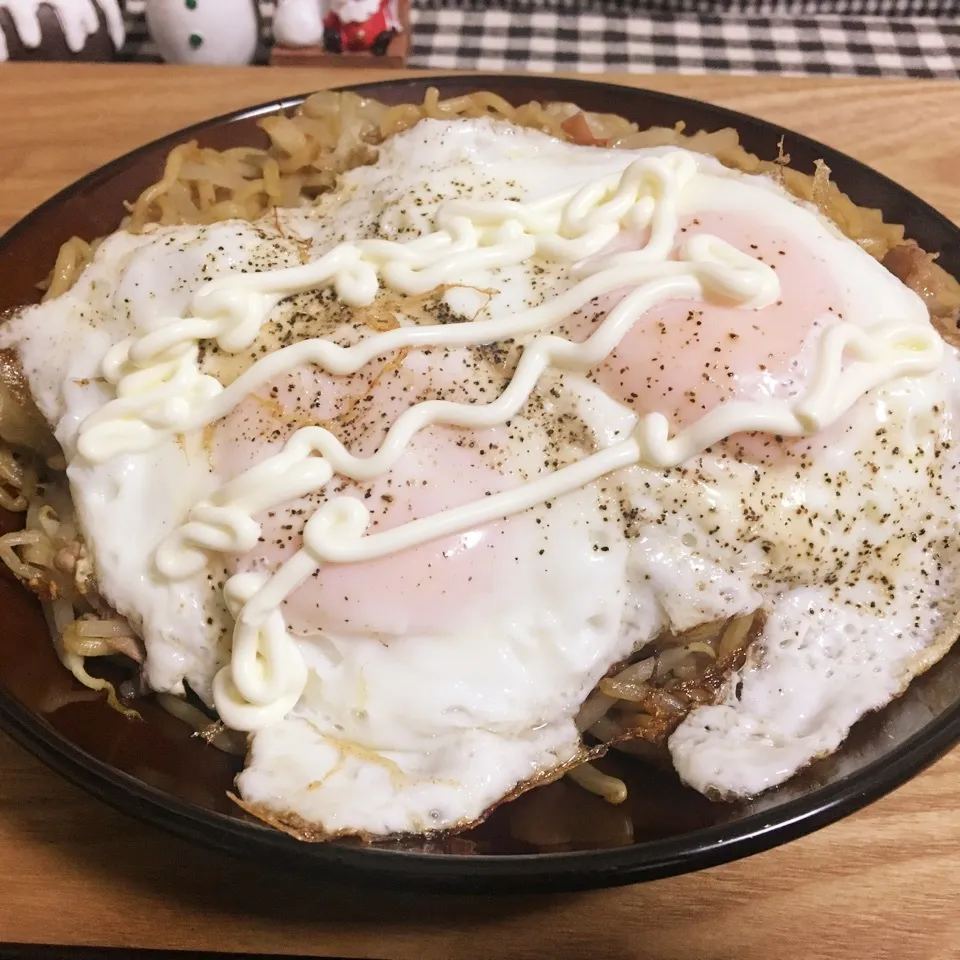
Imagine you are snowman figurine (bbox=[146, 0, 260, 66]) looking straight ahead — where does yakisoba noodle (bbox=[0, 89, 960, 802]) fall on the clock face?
The yakisoba noodle is roughly at 12 o'clock from the snowman figurine.

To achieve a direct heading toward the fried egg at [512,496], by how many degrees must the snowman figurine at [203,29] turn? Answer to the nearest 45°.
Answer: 0° — it already faces it

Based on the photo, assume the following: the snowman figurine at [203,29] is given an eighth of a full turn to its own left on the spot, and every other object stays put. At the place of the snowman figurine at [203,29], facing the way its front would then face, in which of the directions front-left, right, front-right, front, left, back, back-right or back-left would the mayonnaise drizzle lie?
front-right

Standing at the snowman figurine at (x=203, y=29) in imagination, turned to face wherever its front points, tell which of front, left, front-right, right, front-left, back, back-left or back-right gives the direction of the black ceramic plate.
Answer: front

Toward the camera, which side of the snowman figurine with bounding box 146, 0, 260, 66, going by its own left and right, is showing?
front
